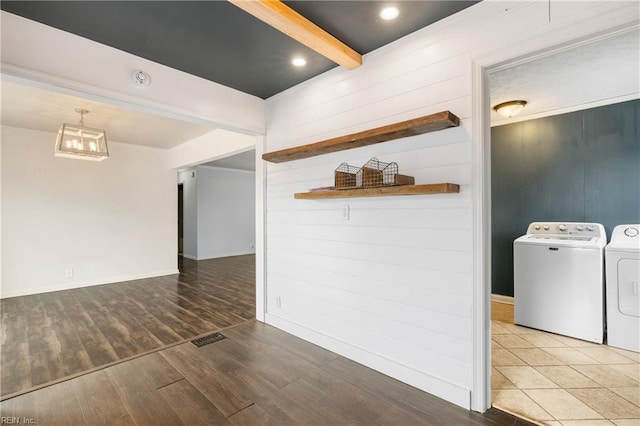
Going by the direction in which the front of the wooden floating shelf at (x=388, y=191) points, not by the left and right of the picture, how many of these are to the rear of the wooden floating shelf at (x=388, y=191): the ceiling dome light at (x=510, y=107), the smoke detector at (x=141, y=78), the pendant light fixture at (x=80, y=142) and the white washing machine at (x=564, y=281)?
2

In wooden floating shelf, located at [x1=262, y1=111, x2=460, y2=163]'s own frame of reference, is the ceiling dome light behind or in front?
behind

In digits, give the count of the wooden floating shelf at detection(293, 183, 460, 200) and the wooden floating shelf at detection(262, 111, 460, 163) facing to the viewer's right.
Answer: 0

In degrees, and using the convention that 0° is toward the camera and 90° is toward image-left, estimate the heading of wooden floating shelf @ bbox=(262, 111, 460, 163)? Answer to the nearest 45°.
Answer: approximately 45°

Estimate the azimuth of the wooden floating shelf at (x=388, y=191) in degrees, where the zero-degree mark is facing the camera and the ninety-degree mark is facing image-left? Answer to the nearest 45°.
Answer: approximately 45°

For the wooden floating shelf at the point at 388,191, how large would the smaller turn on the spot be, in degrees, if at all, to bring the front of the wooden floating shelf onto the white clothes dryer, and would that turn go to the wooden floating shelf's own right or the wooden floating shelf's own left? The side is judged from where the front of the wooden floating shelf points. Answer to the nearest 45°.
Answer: approximately 180°

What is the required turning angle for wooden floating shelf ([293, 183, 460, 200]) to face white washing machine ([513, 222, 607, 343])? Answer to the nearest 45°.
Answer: approximately 180°

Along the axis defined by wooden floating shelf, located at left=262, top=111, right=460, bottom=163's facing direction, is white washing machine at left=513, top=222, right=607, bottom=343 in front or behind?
behind

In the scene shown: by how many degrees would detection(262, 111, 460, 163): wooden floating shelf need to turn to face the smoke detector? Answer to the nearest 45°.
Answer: approximately 45° to its right

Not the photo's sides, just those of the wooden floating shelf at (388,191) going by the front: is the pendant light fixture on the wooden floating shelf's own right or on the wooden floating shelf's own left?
on the wooden floating shelf's own right

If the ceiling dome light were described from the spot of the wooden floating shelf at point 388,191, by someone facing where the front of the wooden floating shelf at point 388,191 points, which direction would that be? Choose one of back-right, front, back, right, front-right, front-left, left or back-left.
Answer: back
